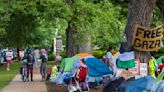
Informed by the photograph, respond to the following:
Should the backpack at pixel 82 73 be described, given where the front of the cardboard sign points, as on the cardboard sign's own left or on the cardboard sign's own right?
on the cardboard sign's own right

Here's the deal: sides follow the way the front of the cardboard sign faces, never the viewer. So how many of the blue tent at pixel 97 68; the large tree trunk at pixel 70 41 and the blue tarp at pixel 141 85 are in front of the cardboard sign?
1

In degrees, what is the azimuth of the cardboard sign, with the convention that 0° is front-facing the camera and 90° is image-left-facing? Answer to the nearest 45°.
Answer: approximately 0°

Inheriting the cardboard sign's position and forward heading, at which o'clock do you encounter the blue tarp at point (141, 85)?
The blue tarp is roughly at 12 o'clock from the cardboard sign.
